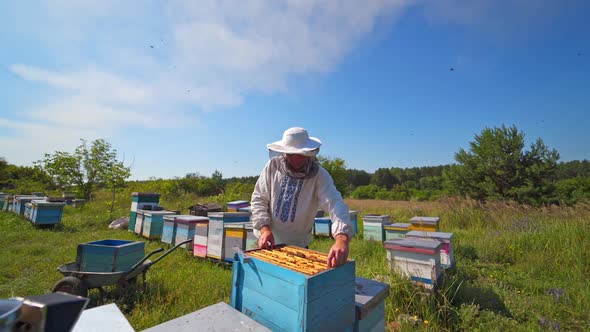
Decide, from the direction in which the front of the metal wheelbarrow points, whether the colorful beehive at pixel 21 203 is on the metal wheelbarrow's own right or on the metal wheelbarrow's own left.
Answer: on the metal wheelbarrow's own right

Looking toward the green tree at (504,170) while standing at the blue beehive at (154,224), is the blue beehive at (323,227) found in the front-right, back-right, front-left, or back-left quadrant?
front-right

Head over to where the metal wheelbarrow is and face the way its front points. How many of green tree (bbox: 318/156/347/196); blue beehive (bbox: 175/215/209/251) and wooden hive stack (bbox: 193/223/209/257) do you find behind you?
3

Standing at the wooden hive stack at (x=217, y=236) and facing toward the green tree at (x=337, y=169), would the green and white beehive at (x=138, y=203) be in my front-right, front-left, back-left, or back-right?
front-left

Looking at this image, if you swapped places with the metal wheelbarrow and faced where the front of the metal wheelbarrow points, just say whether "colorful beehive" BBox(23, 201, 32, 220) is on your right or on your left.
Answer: on your right

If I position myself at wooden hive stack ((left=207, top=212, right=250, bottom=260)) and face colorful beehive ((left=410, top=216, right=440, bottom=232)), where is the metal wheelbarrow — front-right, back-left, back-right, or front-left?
back-right

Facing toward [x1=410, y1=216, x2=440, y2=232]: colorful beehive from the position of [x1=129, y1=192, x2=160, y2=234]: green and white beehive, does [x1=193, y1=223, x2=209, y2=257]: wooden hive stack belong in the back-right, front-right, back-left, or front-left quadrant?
front-right

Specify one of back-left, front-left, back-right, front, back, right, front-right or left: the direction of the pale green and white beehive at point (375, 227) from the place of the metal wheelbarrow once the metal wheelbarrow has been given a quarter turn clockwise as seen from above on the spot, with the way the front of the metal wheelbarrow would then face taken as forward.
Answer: front-right

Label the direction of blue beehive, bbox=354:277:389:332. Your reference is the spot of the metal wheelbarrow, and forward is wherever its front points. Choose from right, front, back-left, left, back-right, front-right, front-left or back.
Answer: left

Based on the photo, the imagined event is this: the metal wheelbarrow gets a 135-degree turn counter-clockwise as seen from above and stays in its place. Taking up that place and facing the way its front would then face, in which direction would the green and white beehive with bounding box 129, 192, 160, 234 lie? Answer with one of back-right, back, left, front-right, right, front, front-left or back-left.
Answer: left

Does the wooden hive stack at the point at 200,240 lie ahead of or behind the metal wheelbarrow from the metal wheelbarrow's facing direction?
behind

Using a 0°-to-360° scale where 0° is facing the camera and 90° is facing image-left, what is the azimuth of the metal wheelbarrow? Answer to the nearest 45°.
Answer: approximately 45°

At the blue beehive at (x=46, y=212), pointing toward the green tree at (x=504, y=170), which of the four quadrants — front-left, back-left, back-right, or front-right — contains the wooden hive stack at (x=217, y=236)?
front-right

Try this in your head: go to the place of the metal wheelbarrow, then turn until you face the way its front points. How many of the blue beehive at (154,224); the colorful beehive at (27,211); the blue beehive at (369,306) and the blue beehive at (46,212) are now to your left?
1

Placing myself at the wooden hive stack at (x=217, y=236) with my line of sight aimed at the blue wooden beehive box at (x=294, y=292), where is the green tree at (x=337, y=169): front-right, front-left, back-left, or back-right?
back-left
